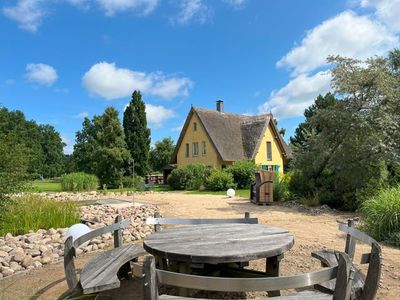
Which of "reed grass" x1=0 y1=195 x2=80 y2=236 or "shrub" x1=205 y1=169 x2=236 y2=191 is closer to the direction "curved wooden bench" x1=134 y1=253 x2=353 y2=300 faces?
the shrub

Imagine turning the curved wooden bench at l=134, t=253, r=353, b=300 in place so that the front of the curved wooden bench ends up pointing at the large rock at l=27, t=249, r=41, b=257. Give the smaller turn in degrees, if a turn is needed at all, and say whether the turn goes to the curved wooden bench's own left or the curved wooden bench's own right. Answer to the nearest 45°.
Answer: approximately 45° to the curved wooden bench's own left

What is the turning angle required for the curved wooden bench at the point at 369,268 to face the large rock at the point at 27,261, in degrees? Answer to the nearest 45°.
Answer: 0° — it already faces it

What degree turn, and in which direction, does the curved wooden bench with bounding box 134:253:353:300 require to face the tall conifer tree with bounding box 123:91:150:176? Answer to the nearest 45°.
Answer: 0° — it already faces it

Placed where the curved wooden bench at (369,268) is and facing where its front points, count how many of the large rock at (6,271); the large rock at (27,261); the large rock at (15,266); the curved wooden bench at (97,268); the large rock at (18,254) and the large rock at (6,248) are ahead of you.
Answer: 6

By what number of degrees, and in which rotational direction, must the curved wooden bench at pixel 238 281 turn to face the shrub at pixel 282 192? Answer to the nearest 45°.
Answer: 0° — it already faces it

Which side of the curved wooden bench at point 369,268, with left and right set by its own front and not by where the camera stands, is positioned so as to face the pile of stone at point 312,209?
right

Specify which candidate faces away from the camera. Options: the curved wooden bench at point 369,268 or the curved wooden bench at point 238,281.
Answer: the curved wooden bench at point 238,281

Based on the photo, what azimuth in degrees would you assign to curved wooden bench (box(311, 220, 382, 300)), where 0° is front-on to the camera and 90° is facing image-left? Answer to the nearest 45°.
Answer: approximately 90°

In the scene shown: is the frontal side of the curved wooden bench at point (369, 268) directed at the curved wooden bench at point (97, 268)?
yes

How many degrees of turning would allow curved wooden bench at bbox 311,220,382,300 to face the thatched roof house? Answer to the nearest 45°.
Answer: approximately 90° to its right

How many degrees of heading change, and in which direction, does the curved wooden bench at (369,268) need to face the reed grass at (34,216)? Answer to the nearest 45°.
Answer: approximately 45° to its right

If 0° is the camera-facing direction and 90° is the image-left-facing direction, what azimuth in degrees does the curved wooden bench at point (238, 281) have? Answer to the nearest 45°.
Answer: approximately 180°

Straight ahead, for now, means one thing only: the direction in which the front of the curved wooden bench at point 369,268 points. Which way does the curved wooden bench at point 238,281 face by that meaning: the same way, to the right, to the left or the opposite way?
to the right

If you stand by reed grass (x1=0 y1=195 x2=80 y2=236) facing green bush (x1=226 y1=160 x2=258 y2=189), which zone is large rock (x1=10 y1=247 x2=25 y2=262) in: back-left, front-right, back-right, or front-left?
back-right

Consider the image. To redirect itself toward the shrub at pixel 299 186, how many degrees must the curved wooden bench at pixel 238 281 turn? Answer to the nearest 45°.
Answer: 0° — it already faces it

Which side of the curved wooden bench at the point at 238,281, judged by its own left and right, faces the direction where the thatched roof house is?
front

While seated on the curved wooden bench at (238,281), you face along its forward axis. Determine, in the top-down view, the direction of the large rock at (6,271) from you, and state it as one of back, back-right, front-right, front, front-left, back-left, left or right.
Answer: front-left

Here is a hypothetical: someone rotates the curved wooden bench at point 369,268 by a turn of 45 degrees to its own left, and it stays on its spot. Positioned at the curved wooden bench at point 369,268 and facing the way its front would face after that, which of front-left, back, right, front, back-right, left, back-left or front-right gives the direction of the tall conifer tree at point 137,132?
right
